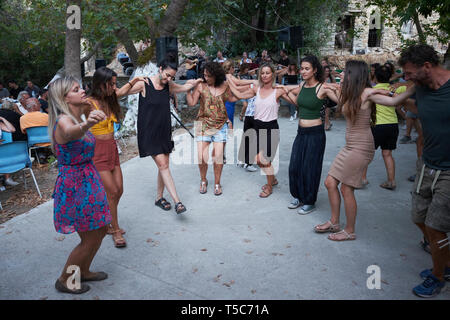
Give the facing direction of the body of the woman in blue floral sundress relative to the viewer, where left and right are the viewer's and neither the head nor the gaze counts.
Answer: facing to the right of the viewer

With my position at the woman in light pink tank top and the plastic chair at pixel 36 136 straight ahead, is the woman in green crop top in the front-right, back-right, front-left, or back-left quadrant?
back-left

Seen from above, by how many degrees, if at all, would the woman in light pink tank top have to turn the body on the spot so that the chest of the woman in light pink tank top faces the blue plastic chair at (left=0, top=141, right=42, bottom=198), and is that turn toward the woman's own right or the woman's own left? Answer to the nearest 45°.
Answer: approximately 90° to the woman's own right

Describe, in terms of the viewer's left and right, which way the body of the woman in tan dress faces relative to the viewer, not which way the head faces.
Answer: facing to the left of the viewer

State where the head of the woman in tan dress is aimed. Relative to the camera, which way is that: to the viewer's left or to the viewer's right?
to the viewer's left

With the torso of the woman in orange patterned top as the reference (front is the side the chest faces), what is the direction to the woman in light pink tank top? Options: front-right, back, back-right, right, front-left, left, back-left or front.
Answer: left

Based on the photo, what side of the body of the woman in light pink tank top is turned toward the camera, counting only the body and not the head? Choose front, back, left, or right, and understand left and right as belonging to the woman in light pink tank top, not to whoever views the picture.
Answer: front
